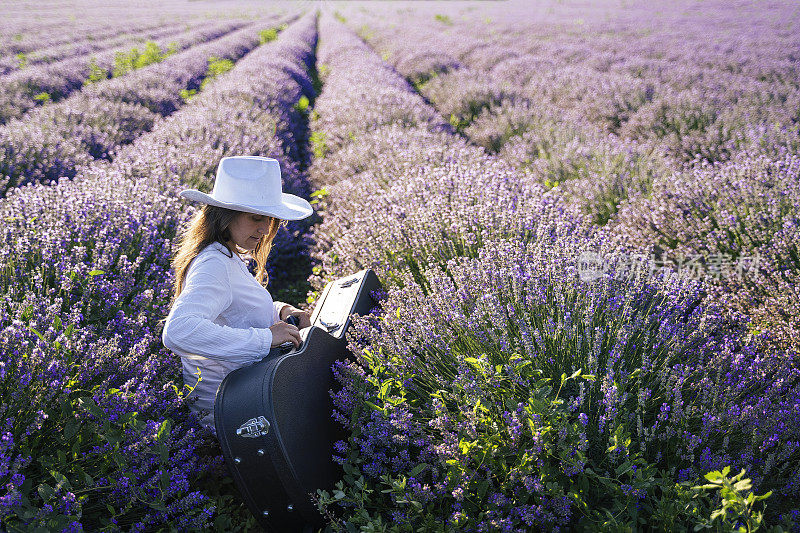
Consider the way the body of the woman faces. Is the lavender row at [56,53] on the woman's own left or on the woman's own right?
on the woman's own left

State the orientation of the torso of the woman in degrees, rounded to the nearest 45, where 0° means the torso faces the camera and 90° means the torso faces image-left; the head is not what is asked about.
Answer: approximately 270°

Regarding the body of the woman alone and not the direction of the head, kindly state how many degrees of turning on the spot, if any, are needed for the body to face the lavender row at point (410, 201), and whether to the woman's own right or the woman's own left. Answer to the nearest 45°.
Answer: approximately 45° to the woman's own left

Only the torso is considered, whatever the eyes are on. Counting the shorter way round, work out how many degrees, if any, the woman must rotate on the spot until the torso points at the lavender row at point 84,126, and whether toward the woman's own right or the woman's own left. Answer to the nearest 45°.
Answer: approximately 90° to the woman's own left

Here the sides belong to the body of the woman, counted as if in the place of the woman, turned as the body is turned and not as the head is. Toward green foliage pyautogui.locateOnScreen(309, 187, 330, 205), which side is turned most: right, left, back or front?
left

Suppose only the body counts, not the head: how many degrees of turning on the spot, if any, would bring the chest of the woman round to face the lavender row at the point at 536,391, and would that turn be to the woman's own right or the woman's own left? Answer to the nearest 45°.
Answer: approximately 45° to the woman's own right
